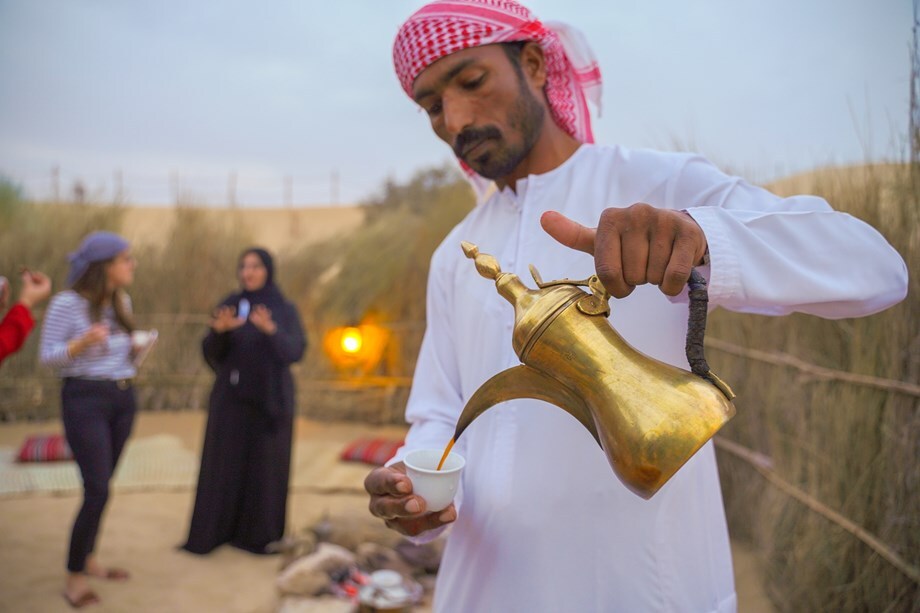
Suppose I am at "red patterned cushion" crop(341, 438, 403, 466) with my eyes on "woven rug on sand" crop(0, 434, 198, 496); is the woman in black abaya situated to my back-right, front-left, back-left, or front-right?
front-left

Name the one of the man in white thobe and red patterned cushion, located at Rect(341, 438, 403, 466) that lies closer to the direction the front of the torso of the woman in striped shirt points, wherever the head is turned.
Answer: the man in white thobe

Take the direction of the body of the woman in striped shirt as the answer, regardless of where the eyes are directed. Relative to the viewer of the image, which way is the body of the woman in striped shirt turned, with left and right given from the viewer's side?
facing the viewer and to the right of the viewer

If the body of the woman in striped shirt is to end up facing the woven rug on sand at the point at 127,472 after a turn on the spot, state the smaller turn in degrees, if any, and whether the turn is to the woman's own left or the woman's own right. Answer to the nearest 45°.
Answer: approximately 135° to the woman's own left

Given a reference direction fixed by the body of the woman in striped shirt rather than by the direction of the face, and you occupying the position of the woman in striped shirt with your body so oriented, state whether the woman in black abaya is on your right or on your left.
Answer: on your left

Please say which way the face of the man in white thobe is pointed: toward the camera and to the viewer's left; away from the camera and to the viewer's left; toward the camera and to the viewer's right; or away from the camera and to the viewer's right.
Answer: toward the camera and to the viewer's left

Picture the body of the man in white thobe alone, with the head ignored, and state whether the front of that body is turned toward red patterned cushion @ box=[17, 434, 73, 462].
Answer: no

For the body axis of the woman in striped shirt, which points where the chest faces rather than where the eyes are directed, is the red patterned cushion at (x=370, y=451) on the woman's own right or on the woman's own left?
on the woman's own left

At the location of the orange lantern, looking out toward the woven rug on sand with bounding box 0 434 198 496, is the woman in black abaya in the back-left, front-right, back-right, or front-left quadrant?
front-left

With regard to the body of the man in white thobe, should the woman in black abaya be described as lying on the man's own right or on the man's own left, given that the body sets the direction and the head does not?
on the man's own right

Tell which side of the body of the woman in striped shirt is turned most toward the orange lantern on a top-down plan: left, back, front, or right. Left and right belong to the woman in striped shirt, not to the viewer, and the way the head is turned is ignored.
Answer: left

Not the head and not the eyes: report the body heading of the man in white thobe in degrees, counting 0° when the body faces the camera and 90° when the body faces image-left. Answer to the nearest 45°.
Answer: approximately 45°

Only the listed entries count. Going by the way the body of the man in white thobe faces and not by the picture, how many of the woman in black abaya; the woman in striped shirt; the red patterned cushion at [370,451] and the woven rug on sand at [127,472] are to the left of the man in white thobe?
0

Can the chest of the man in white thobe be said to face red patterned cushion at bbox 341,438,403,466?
no
